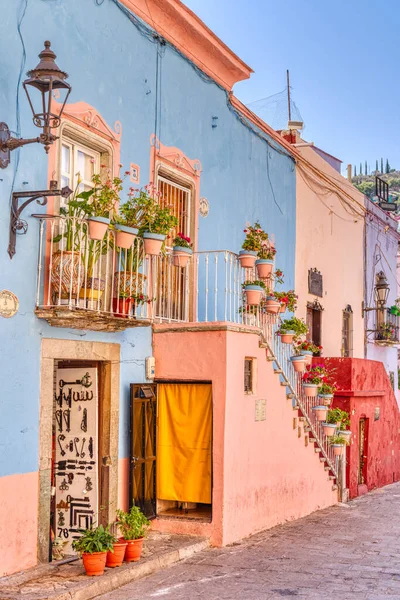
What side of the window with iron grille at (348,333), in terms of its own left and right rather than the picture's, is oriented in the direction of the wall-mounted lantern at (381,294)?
left

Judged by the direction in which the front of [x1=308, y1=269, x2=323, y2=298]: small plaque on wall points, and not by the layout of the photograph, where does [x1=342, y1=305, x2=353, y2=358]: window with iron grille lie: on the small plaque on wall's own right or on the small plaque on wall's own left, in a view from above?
on the small plaque on wall's own left

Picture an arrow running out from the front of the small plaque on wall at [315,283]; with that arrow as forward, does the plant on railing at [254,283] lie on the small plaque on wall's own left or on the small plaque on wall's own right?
on the small plaque on wall's own right

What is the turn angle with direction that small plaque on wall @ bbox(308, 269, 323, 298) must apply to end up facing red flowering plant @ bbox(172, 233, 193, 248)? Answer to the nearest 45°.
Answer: approximately 45° to its right

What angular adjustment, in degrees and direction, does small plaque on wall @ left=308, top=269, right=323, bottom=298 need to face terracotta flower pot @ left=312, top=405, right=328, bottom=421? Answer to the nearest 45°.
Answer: approximately 45° to its right

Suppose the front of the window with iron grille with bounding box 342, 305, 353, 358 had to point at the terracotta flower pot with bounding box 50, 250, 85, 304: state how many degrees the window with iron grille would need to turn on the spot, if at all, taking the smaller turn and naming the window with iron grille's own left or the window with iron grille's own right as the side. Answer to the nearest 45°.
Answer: approximately 45° to the window with iron grille's own right

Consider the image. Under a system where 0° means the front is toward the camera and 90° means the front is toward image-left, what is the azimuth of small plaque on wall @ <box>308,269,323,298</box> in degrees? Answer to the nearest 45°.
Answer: approximately 315°

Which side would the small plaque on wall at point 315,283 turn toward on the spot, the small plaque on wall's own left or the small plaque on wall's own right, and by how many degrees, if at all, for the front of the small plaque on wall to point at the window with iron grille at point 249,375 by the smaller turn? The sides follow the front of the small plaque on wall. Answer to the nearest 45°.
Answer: approximately 45° to the small plaque on wall's own right

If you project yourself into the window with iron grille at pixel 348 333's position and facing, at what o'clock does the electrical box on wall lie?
The electrical box on wall is roughly at 2 o'clock from the window with iron grille.
